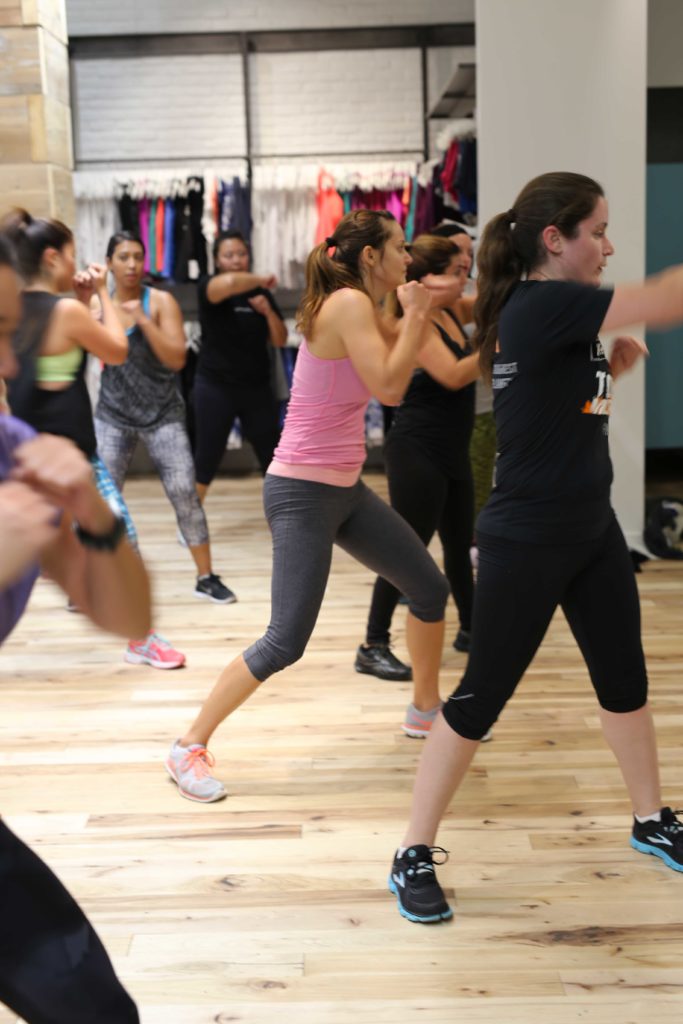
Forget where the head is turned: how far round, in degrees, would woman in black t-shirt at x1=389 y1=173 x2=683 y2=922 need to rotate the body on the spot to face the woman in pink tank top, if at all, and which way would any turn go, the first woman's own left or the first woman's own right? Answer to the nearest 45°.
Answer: approximately 135° to the first woman's own left

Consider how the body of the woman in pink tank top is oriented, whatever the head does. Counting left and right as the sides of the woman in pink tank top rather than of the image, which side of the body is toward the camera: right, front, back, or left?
right

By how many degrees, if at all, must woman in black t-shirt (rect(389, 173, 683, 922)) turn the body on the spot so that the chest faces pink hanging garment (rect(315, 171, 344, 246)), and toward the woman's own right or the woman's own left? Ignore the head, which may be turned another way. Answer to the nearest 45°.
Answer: approximately 90° to the woman's own left

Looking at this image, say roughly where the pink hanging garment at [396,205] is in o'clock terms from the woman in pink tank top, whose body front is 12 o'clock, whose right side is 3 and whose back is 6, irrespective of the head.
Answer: The pink hanging garment is roughly at 9 o'clock from the woman in pink tank top.

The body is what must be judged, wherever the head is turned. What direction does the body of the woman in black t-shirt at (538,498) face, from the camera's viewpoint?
to the viewer's right

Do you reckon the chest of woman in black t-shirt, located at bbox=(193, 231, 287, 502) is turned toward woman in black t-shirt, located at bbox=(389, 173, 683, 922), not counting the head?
yes

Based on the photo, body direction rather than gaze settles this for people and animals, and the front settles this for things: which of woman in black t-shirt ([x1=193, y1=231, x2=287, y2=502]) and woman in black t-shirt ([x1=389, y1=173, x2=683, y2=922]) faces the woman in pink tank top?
woman in black t-shirt ([x1=193, y1=231, x2=287, y2=502])

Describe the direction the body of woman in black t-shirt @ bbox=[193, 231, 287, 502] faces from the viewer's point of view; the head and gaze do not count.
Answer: toward the camera

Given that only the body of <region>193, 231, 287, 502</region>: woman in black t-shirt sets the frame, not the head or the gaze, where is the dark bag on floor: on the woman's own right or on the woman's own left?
on the woman's own left

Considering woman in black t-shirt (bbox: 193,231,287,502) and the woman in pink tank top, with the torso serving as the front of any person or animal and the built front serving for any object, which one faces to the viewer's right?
the woman in pink tank top

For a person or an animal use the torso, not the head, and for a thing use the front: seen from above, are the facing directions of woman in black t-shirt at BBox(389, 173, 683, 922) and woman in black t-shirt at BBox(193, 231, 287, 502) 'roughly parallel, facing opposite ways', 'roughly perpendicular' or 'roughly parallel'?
roughly perpendicular

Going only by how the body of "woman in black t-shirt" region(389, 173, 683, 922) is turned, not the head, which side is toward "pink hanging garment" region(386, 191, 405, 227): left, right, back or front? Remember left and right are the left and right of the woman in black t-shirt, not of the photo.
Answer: left

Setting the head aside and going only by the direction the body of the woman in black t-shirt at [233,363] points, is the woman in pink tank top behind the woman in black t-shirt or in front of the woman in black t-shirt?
in front

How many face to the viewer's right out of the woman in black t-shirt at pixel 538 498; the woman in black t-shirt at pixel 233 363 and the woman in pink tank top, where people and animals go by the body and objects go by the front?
2

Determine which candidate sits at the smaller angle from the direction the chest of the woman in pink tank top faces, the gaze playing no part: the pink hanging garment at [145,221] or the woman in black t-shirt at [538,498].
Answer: the woman in black t-shirt

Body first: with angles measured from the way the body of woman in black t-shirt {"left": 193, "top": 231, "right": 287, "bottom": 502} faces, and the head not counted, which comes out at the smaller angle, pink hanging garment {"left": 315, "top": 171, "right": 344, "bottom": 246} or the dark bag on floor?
the dark bag on floor

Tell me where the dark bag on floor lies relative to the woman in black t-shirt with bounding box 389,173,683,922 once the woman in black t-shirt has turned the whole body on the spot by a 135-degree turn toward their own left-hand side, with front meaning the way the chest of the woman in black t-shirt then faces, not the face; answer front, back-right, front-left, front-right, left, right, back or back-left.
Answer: front-right
